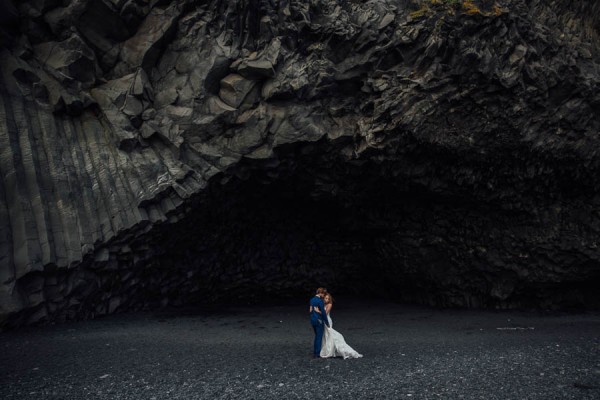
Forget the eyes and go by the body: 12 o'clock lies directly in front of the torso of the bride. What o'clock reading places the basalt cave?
The basalt cave is roughly at 3 o'clock from the bride.

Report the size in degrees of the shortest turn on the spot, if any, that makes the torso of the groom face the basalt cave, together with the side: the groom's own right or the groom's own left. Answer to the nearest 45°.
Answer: approximately 90° to the groom's own left

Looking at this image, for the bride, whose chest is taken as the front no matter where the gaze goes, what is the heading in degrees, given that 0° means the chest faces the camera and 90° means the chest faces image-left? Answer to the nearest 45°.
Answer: approximately 90°

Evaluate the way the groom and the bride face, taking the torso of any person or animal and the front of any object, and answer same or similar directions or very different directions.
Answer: very different directions

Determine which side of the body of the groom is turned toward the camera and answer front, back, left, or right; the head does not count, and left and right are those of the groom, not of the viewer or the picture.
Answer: right

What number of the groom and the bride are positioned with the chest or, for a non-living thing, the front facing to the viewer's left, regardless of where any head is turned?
1
